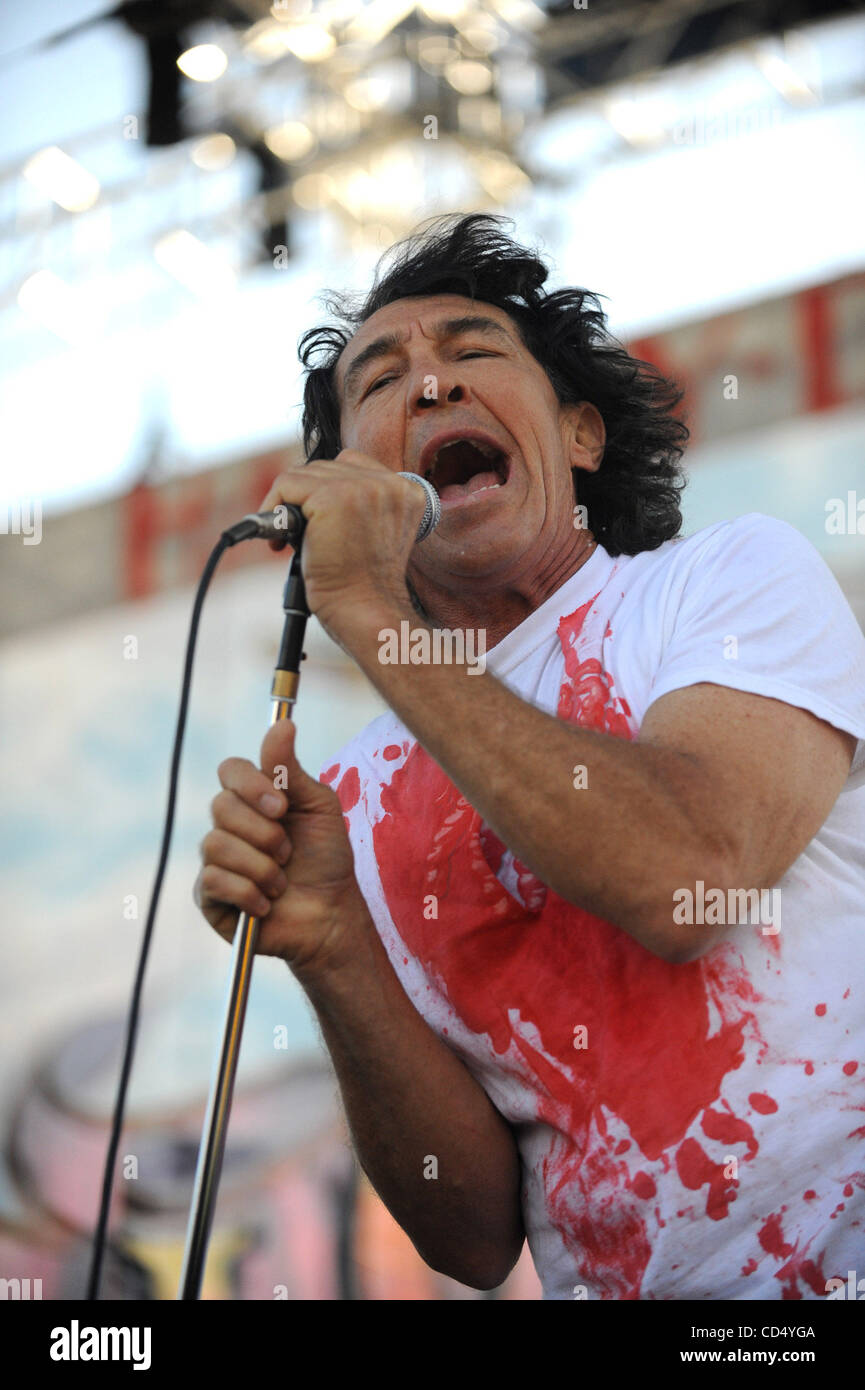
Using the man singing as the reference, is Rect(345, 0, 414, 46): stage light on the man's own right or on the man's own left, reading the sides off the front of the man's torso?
on the man's own right

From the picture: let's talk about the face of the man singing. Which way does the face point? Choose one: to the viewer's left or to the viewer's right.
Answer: to the viewer's left

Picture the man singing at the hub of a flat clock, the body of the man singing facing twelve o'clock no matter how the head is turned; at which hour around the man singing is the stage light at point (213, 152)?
The stage light is roughly at 4 o'clock from the man singing.

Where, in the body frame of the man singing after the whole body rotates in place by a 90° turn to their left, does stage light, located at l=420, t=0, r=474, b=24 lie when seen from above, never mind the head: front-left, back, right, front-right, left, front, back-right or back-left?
back-left

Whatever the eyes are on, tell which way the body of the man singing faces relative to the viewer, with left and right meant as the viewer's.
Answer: facing the viewer and to the left of the viewer
